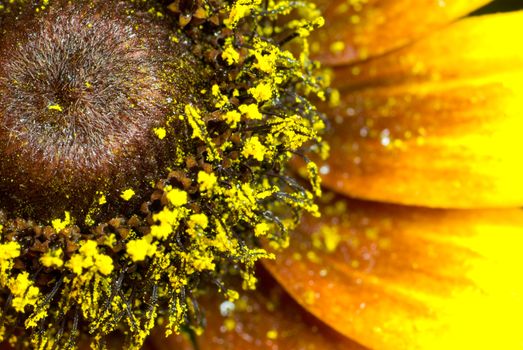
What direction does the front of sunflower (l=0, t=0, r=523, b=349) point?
toward the camera
